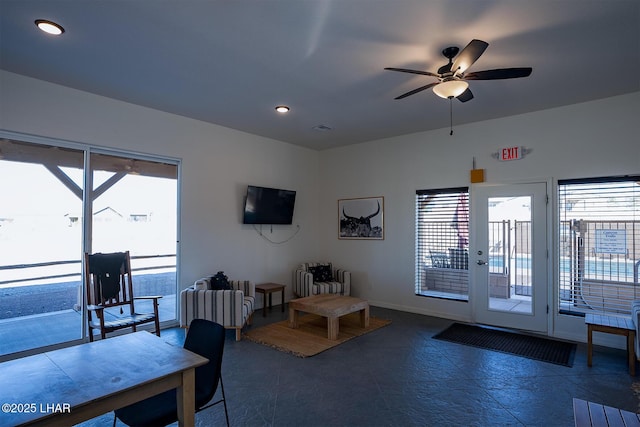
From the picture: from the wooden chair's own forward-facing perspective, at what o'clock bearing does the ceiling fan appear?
The ceiling fan is roughly at 12 o'clock from the wooden chair.

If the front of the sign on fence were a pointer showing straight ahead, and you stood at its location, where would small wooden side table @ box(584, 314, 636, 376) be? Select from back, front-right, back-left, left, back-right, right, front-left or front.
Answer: front

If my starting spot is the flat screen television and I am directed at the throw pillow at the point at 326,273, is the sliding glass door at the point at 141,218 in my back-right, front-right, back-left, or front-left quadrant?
back-right

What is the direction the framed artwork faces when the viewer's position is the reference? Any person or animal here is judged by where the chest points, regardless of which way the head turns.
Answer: facing the viewer and to the left of the viewer

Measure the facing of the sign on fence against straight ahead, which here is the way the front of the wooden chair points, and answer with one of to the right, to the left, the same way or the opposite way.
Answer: to the right

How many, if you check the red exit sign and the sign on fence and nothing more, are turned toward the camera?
2

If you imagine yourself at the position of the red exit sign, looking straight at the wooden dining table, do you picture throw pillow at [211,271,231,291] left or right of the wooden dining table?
right

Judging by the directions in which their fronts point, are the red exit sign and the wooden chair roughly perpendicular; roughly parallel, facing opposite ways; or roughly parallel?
roughly perpendicular

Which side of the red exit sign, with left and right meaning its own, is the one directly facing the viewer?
front

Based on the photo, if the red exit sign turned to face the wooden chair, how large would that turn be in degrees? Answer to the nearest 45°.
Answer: approximately 45° to its right

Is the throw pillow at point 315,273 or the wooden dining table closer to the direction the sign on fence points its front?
the wooden dining table

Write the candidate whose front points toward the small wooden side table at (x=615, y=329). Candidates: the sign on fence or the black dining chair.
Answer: the sign on fence

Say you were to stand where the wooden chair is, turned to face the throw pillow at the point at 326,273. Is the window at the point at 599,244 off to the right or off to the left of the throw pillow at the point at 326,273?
right

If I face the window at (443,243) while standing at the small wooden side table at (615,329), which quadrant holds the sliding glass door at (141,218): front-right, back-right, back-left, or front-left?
front-left

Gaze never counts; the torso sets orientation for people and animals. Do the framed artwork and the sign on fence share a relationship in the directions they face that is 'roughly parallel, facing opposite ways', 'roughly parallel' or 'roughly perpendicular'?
roughly parallel

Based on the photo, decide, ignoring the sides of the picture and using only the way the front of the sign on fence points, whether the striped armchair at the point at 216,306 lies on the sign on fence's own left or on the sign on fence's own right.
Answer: on the sign on fence's own right
